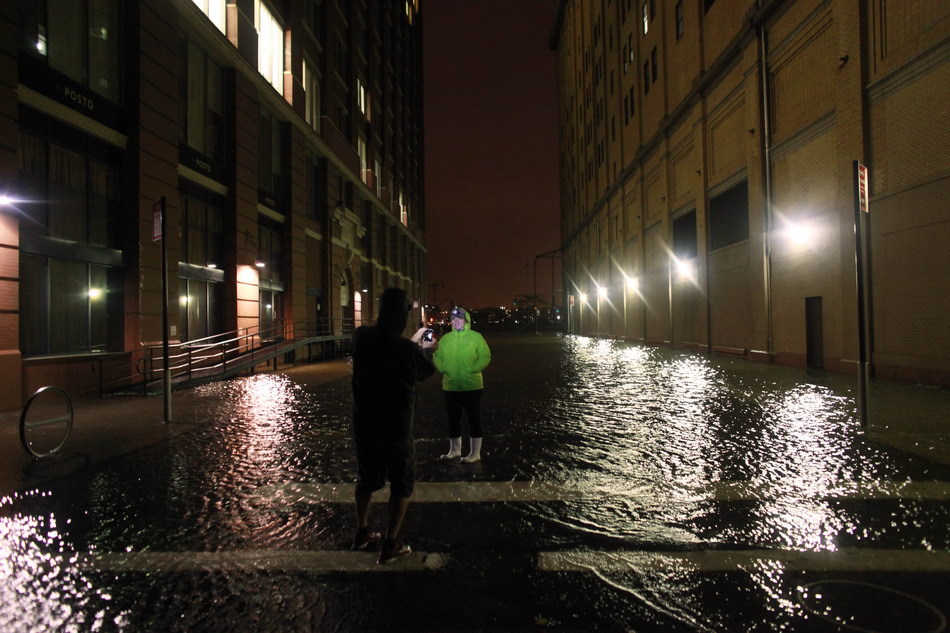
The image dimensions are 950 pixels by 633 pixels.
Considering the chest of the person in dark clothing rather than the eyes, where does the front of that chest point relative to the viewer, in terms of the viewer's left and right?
facing away from the viewer and to the right of the viewer

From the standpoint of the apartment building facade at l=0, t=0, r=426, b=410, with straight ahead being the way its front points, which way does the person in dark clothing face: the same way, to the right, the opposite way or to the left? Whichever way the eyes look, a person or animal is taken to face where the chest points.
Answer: to the left

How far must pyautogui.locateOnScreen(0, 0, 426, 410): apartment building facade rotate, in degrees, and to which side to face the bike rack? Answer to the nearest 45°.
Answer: approximately 45° to its right

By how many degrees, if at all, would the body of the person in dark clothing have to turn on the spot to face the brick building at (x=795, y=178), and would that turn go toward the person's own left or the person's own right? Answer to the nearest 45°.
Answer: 0° — they already face it

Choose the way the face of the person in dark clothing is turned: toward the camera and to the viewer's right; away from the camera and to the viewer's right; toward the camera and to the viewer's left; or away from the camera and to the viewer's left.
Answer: away from the camera and to the viewer's right

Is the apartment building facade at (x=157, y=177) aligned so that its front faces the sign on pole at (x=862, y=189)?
yes

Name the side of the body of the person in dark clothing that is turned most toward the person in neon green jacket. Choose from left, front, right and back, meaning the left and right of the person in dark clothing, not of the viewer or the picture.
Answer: front

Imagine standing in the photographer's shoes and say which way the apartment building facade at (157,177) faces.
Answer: facing the viewer and to the right of the viewer

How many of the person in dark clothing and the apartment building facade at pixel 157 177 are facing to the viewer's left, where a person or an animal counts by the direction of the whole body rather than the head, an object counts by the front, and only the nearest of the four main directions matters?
0

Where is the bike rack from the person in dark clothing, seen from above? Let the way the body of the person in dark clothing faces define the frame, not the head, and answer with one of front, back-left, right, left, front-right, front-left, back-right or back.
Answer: left
